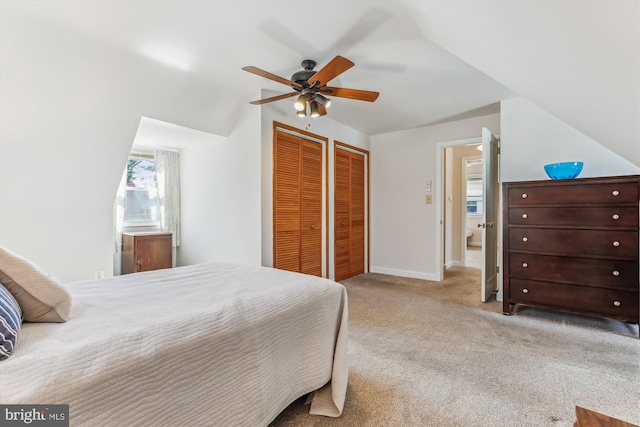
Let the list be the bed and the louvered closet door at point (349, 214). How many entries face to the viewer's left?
0

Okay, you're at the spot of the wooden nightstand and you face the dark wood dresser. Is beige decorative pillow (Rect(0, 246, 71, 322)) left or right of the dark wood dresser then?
right

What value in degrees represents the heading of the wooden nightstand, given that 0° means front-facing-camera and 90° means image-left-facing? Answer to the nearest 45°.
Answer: approximately 315°

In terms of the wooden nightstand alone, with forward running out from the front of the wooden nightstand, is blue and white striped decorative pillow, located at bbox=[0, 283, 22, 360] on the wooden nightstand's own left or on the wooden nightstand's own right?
on the wooden nightstand's own right

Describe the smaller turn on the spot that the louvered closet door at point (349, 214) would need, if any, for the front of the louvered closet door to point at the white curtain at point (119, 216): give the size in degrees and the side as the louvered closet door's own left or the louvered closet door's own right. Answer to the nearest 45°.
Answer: approximately 135° to the louvered closet door's own right

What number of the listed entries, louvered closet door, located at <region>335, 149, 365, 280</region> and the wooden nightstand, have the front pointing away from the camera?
0

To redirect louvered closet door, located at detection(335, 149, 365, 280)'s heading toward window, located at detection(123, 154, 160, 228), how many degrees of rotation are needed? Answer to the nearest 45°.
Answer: approximately 135° to its right

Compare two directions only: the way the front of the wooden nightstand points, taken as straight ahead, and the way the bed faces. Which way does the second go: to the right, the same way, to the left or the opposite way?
to the left

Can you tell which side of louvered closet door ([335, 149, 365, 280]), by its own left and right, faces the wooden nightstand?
right

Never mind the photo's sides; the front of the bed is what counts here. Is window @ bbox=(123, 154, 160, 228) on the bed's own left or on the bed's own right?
on the bed's own left

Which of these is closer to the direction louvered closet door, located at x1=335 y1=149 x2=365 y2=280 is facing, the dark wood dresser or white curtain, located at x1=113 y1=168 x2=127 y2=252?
the dark wood dresser

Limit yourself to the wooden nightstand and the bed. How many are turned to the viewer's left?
0

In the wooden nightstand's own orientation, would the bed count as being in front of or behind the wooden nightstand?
in front
